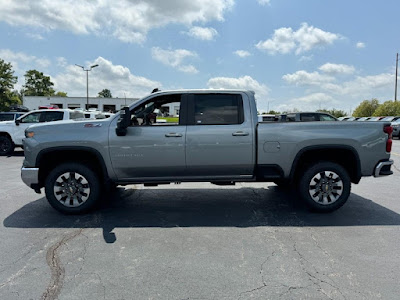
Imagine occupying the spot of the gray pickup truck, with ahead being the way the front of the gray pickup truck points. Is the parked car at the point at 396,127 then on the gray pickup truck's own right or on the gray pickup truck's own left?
on the gray pickup truck's own right

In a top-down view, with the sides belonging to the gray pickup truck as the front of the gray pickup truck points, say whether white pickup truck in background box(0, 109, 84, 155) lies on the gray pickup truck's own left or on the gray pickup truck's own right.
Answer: on the gray pickup truck's own right

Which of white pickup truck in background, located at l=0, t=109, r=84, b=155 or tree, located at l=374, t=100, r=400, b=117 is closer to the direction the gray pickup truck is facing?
the white pickup truck in background

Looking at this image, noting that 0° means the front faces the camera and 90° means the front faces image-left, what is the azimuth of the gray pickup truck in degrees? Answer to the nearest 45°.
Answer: approximately 90°

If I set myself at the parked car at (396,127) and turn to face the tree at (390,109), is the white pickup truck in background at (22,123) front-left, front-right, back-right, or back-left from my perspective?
back-left
